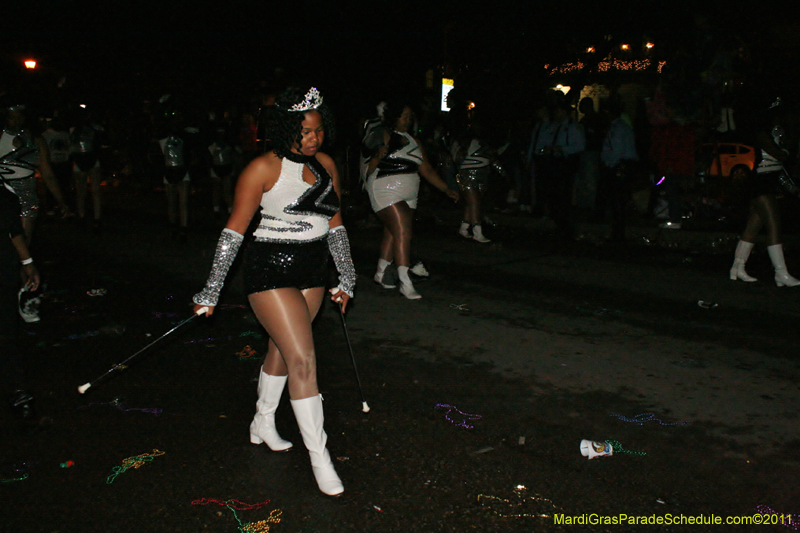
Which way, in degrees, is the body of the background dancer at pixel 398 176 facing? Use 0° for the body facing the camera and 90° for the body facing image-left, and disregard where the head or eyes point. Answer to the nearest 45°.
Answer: approximately 315°

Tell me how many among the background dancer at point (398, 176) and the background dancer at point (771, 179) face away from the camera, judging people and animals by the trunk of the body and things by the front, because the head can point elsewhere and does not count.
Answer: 0

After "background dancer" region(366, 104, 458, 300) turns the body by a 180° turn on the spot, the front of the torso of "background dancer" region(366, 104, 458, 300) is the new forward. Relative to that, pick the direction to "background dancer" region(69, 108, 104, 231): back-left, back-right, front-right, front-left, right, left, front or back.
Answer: front

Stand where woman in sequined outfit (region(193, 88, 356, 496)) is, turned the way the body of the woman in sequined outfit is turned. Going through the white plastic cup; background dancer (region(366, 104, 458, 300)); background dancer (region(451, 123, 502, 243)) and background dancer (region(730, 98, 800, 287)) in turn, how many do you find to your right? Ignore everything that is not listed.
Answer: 0

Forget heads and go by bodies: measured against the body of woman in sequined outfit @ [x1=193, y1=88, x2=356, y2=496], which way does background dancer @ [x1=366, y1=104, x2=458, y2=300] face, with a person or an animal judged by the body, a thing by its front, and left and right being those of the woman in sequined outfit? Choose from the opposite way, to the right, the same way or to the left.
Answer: the same way

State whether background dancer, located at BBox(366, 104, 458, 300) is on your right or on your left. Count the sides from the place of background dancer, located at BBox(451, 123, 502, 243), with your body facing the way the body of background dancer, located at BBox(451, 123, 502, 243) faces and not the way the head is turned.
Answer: on your right

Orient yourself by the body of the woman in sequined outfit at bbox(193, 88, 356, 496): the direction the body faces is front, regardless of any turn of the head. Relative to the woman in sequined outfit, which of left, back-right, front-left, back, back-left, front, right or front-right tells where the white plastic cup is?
front-left

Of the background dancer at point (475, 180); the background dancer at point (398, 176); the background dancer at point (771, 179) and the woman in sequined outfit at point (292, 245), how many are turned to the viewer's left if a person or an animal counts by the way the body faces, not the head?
0

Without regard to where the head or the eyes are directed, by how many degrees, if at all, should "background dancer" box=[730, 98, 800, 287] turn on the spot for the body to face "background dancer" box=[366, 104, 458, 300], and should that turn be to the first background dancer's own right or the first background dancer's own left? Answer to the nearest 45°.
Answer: approximately 135° to the first background dancer's own right

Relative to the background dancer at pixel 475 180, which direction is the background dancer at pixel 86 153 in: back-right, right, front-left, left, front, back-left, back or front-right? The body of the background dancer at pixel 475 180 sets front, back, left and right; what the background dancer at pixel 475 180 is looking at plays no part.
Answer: back-right

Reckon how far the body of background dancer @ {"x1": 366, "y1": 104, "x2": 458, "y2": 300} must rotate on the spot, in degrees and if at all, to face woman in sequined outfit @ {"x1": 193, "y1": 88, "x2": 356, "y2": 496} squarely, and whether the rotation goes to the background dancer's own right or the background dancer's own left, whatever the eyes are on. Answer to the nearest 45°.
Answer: approximately 45° to the background dancer's own right

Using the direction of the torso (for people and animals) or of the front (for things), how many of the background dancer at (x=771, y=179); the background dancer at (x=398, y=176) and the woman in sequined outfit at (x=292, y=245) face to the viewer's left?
0

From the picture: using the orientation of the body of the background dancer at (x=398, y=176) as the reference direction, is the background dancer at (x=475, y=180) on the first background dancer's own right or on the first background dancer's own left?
on the first background dancer's own left

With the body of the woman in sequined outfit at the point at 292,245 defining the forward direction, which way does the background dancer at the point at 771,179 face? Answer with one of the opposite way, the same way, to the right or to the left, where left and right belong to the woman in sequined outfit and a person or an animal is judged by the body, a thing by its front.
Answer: the same way

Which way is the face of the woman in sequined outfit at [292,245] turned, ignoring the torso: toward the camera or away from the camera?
toward the camera

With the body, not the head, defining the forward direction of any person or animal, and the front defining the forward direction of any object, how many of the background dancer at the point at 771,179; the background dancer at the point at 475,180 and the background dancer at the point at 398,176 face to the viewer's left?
0

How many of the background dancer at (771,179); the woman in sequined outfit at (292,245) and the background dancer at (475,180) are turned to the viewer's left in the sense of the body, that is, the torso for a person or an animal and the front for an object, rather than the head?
0
